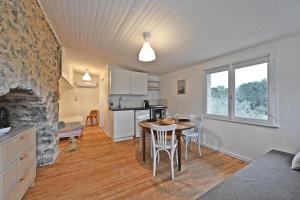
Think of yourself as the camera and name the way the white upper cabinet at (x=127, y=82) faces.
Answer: facing the viewer and to the right of the viewer

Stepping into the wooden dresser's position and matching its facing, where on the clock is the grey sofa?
The grey sofa is roughly at 12 o'clock from the wooden dresser.

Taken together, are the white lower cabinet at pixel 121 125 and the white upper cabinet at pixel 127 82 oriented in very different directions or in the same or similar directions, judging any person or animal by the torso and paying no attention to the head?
same or similar directions

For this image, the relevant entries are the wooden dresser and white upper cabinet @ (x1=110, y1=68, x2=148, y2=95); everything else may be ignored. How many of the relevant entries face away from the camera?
0

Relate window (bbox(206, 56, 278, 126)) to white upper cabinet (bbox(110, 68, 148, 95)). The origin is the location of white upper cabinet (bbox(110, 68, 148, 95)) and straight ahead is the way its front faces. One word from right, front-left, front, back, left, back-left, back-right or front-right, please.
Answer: front

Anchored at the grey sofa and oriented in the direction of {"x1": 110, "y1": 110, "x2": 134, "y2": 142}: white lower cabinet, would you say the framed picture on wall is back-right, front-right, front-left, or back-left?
front-right

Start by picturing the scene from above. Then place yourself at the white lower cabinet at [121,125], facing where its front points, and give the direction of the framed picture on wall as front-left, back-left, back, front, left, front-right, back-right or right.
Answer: front-left

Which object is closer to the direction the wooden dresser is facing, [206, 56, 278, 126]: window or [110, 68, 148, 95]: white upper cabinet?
the window

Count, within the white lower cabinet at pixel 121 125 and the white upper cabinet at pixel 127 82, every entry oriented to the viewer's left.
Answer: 0

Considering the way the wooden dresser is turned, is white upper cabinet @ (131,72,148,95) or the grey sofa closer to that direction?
the grey sofa

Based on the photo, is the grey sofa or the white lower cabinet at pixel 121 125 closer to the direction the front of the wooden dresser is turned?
the grey sofa

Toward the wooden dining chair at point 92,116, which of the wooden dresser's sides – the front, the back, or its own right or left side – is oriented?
left

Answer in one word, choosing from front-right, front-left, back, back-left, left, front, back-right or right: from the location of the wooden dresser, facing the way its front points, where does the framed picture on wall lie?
front-left

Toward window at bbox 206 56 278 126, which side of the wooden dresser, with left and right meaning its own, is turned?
front
